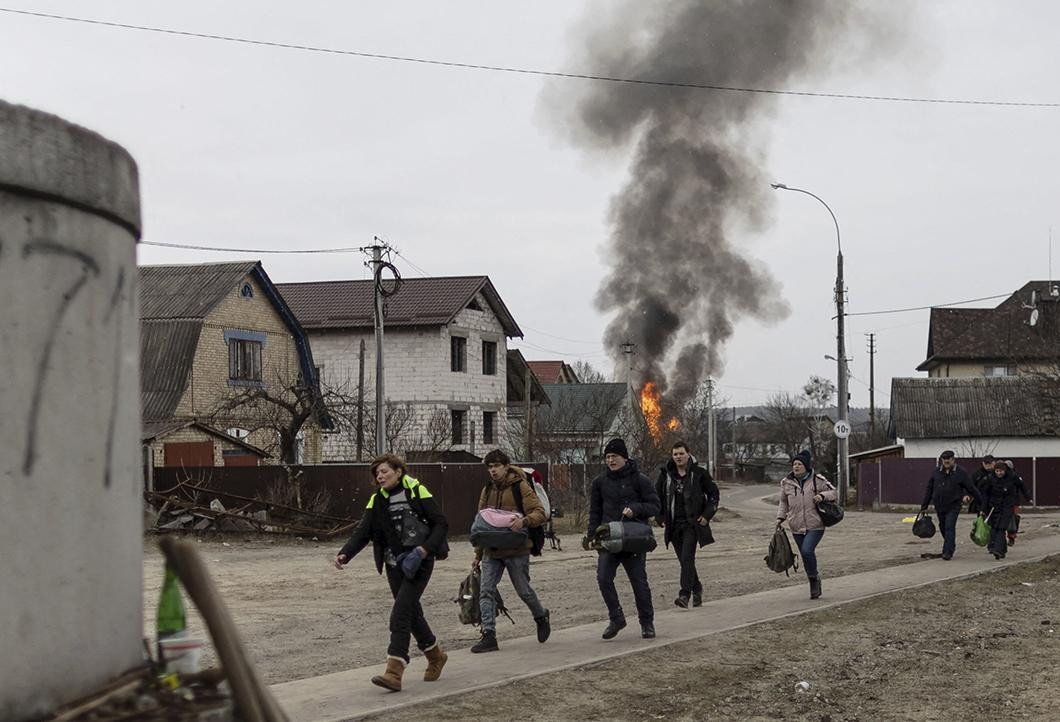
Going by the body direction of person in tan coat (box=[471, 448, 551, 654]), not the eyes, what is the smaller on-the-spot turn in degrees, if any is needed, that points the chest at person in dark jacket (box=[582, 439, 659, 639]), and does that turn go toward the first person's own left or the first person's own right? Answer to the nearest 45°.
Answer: approximately 180°

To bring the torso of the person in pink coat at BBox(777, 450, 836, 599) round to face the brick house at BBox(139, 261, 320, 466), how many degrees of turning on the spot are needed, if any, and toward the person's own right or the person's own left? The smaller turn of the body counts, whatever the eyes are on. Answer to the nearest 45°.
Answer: approximately 90° to the person's own right

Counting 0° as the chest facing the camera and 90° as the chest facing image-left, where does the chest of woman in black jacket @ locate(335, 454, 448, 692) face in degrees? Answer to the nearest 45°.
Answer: approximately 45°

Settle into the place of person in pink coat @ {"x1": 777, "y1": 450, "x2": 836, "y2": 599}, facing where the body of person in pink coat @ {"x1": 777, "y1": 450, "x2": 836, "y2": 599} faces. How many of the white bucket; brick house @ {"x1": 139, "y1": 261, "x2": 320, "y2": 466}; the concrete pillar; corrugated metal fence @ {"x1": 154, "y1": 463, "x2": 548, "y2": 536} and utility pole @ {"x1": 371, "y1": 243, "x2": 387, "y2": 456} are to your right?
3

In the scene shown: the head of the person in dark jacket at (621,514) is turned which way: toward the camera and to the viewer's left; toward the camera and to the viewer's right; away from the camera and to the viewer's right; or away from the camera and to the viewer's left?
toward the camera and to the viewer's left

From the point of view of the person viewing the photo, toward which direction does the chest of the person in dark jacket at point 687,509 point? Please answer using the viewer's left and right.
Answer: facing the viewer and to the left of the viewer

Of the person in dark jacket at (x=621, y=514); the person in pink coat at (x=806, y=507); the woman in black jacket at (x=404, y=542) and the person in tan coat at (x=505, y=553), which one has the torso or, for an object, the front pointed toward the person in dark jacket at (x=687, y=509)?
the person in pink coat at (x=806, y=507)

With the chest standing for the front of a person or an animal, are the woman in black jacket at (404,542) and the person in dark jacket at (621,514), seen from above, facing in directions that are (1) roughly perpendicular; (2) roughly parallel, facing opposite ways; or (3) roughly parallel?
roughly parallel

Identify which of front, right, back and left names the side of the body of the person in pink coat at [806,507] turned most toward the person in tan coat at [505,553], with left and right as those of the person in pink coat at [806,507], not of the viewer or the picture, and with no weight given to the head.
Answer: front

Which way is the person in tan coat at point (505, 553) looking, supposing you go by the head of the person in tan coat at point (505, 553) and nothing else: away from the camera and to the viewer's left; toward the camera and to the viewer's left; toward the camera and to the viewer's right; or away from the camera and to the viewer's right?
toward the camera and to the viewer's left

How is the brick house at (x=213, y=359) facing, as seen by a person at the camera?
facing the viewer and to the right of the viewer
